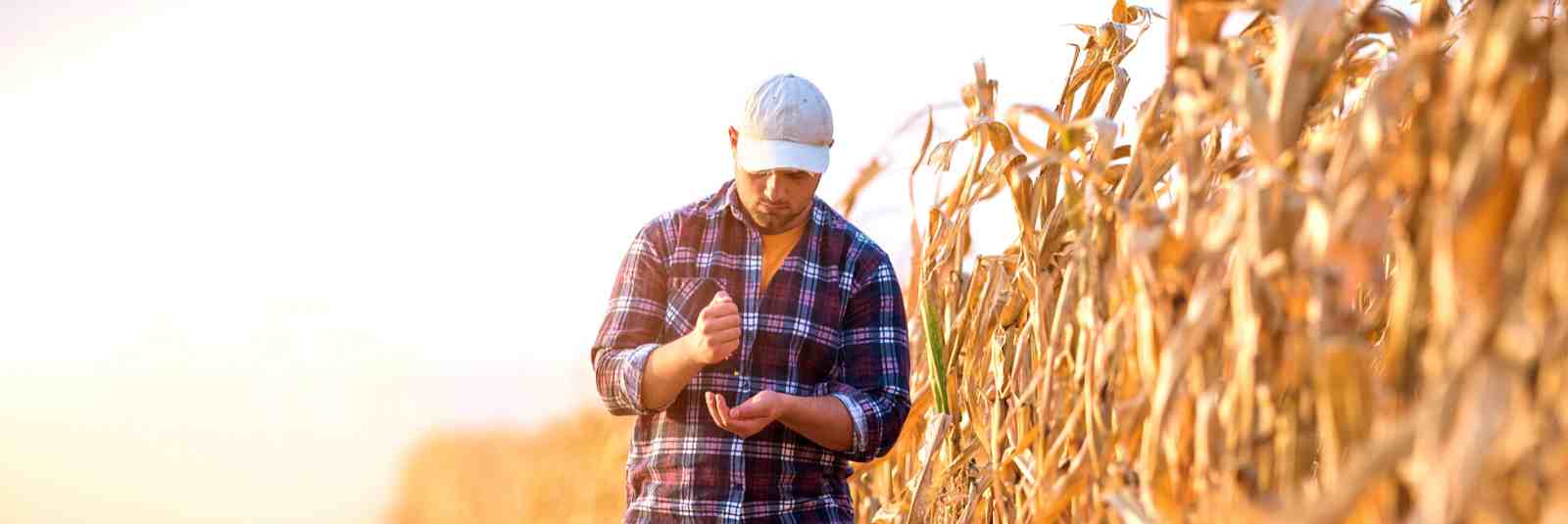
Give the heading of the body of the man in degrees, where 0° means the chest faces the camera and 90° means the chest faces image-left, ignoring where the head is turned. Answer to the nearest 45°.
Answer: approximately 0°
